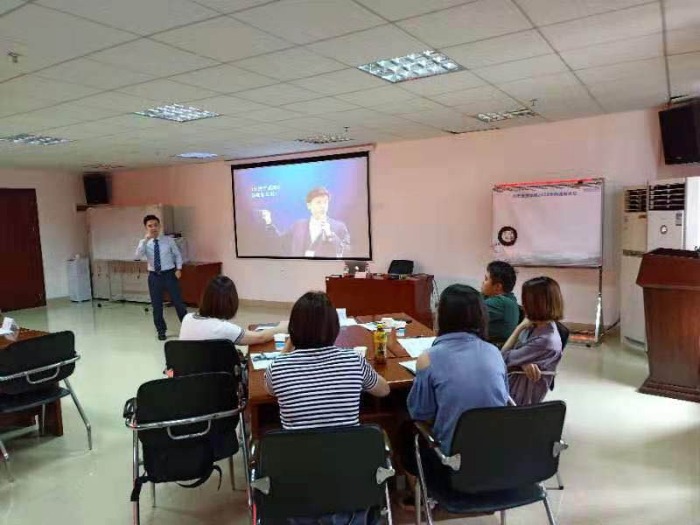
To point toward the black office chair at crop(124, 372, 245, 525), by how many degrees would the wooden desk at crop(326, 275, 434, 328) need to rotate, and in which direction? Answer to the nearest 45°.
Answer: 0° — it already faces it

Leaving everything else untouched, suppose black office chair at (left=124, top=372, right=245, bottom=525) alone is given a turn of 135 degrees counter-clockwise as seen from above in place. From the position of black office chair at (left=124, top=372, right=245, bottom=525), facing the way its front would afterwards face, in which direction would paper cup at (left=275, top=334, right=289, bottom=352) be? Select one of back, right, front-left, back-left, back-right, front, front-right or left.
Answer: back

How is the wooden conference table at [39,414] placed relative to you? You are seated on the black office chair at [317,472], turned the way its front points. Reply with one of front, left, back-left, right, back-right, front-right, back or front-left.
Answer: front-left

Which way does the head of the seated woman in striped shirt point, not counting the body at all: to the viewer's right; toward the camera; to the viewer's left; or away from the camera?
away from the camera

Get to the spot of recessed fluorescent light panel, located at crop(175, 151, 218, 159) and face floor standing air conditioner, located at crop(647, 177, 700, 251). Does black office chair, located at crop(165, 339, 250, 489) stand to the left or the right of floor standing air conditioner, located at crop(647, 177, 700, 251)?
right

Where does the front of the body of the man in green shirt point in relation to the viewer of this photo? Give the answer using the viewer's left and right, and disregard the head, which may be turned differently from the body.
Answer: facing to the left of the viewer

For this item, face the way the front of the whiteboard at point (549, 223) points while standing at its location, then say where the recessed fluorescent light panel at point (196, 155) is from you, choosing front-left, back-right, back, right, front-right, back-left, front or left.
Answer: right

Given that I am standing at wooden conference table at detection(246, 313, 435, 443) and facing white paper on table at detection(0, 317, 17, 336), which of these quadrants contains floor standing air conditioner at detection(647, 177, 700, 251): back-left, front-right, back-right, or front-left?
back-right

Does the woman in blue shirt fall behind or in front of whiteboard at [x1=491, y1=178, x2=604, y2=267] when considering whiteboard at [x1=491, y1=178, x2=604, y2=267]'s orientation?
in front

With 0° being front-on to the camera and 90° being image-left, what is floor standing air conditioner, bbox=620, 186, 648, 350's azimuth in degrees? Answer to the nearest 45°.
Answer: approximately 45°

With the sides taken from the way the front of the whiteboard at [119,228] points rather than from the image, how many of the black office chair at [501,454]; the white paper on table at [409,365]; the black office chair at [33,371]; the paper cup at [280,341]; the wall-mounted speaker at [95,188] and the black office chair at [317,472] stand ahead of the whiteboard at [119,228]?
5

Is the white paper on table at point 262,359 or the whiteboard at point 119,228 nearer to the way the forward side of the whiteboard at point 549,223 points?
the white paper on table

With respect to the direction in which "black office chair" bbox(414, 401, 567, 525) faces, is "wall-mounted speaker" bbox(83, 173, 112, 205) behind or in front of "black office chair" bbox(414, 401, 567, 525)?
in front

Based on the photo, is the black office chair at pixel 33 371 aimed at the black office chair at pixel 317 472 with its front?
no

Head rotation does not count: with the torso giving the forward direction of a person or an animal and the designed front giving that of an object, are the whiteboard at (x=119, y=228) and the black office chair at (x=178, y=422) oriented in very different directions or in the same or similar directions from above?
very different directions

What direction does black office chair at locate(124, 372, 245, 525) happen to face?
away from the camera

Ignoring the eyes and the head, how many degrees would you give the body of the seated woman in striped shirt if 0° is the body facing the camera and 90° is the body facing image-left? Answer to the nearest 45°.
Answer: approximately 180°

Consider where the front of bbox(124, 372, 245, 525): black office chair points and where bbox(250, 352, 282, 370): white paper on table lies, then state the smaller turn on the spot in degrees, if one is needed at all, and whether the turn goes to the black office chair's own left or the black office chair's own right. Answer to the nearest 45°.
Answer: approximately 45° to the black office chair's own right

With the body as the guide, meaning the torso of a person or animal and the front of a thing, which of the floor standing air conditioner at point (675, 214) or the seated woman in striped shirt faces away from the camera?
the seated woman in striped shirt

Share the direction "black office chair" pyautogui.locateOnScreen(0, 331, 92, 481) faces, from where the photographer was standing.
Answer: facing away from the viewer and to the left of the viewer
